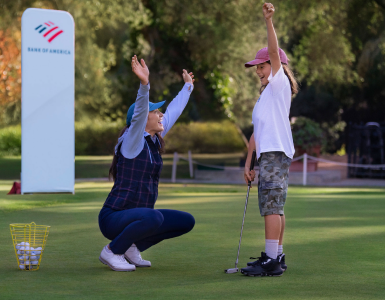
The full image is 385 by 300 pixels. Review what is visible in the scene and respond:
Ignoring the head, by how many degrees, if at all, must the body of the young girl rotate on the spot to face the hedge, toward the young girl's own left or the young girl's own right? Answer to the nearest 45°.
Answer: approximately 90° to the young girl's own right

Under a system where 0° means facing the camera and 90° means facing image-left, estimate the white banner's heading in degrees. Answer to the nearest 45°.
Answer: approximately 0°

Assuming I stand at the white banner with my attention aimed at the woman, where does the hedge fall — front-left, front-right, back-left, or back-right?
back-left

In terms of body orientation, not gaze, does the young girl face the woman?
yes

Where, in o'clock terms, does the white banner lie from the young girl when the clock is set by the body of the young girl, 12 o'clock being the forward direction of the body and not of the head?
The white banner is roughly at 2 o'clock from the young girl.

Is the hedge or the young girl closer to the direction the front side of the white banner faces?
the young girl

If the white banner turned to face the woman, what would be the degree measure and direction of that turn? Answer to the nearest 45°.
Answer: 0° — it already faces them

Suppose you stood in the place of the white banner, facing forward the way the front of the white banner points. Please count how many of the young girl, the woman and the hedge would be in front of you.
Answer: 2

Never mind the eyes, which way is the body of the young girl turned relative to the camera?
to the viewer's left
